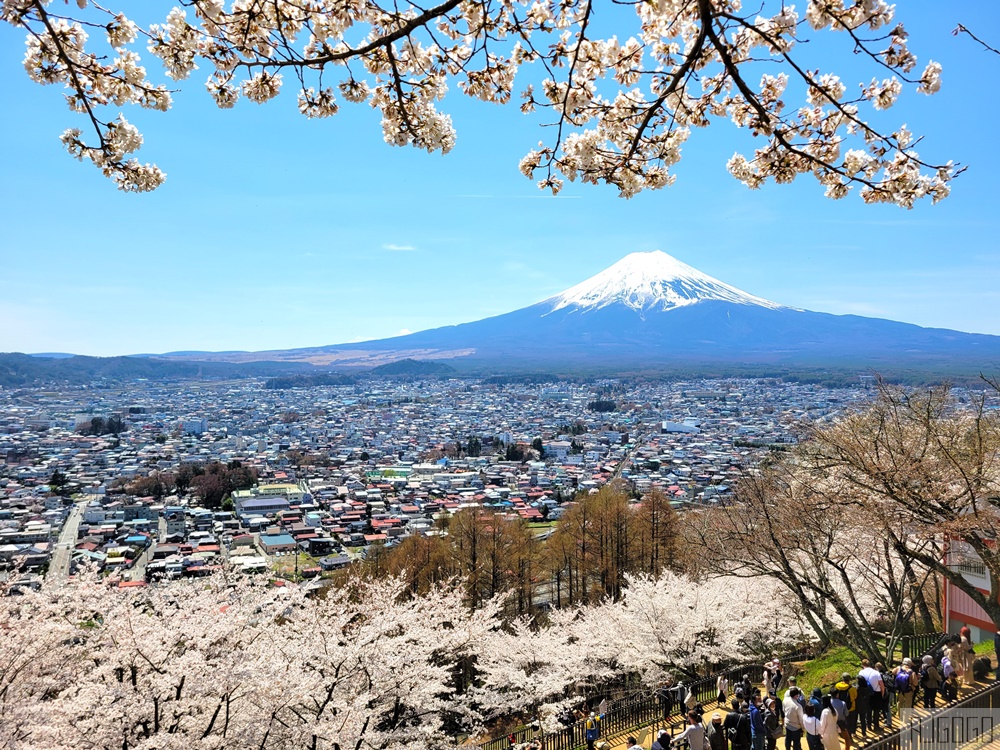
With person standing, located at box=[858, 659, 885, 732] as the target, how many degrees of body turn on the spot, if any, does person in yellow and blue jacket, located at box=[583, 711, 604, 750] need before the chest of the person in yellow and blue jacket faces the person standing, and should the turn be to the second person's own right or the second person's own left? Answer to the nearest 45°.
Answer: approximately 135° to the second person's own right

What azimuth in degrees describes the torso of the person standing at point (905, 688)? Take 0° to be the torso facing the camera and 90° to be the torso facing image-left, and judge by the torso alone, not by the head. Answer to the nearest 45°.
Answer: approximately 225°

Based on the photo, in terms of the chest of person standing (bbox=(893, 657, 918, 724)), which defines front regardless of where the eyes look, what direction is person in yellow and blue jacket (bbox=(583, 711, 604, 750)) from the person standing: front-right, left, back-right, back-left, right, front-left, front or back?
back-left

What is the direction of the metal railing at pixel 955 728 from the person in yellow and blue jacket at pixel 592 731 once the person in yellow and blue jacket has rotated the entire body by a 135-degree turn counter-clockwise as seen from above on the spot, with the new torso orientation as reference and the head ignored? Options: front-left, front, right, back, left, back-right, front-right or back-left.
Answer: left

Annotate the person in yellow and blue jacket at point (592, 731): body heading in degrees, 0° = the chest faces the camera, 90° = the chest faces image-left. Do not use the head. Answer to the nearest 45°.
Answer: approximately 180°

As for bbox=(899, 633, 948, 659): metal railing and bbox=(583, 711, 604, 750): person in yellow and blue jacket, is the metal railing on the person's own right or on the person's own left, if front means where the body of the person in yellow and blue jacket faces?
on the person's own right

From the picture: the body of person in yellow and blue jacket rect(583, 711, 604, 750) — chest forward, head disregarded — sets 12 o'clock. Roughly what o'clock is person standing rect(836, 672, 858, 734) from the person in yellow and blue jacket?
The person standing is roughly at 4 o'clock from the person in yellow and blue jacket.
